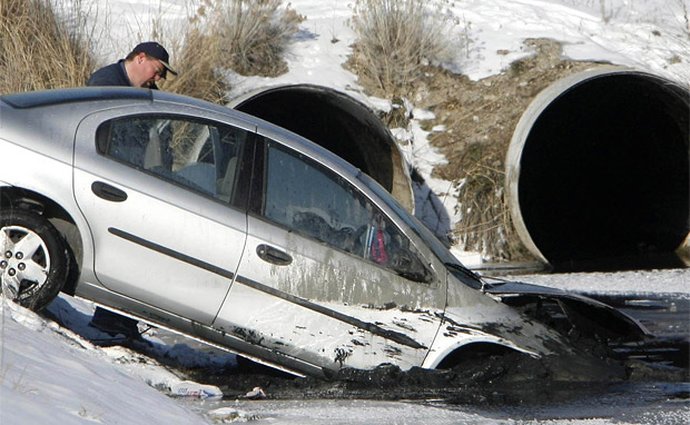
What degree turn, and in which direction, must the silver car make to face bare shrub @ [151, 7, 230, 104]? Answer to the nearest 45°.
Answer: approximately 90° to its left

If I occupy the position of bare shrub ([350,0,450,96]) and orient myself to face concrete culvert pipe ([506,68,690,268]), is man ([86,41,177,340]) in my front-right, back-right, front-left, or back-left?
back-right

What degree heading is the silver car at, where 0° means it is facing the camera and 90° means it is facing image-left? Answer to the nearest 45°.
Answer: approximately 270°

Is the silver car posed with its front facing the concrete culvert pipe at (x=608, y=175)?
no

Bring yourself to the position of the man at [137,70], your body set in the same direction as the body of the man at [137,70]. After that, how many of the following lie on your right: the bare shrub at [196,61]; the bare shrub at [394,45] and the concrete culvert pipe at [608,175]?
0

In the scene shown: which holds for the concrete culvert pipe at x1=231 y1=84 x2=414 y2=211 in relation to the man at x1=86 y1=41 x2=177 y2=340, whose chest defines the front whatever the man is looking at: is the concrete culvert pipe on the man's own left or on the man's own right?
on the man's own left

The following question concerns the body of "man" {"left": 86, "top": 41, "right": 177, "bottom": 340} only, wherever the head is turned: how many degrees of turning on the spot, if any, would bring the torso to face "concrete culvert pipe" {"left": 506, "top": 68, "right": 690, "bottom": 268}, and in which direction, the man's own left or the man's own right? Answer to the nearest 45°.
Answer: approximately 45° to the man's own left

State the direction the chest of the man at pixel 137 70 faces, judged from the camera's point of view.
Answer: to the viewer's right

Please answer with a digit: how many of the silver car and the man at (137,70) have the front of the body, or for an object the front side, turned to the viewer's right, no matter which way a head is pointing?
2

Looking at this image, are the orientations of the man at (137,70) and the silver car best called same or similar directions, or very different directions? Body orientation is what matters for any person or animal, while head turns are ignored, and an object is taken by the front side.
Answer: same or similar directions

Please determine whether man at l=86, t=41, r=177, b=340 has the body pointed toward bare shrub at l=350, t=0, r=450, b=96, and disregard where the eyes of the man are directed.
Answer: no

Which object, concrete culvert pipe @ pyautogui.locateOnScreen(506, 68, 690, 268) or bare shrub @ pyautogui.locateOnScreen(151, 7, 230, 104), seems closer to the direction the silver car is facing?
the concrete culvert pipe

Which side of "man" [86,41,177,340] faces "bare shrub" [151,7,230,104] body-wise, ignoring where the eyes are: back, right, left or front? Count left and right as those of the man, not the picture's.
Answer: left

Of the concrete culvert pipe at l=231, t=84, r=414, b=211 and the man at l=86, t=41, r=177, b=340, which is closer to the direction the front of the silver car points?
the concrete culvert pipe

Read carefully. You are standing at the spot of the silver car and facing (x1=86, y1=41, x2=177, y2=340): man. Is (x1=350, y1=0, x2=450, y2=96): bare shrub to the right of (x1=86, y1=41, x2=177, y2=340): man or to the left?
right

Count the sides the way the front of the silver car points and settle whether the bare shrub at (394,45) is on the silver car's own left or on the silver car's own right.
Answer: on the silver car's own left

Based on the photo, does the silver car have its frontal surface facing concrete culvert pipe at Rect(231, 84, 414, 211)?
no
